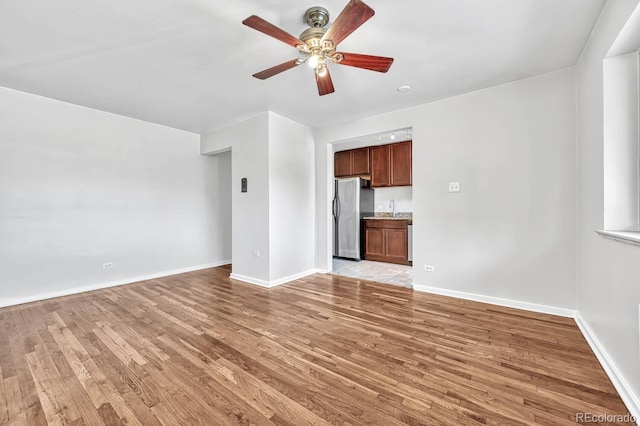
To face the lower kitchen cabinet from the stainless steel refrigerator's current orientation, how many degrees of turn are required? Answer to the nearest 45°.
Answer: approximately 135° to its left

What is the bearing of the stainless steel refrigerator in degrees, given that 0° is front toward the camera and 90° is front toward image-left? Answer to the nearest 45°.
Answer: approximately 45°

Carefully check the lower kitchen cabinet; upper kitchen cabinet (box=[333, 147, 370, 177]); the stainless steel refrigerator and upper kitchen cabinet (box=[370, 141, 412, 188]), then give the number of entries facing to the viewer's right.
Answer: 0

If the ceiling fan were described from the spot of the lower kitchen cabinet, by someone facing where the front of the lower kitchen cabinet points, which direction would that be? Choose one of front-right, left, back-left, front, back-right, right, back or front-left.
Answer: front-left

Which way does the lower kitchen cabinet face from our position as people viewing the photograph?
facing the viewer and to the left of the viewer

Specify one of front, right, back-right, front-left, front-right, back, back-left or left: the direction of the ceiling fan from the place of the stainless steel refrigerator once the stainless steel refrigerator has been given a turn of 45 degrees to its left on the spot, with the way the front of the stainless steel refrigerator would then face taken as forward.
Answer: front

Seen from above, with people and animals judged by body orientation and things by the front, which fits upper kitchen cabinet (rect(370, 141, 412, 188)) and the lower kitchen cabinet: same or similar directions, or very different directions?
same or similar directions

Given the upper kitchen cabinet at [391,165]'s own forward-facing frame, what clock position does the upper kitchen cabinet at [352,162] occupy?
the upper kitchen cabinet at [352,162] is roughly at 2 o'clock from the upper kitchen cabinet at [391,165].

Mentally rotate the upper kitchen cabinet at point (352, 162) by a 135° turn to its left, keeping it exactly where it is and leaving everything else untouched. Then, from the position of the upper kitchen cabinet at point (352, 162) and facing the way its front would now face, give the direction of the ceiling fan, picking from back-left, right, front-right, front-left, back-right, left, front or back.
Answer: right

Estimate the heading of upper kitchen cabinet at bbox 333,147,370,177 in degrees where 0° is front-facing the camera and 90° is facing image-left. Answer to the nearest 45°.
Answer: approximately 45°

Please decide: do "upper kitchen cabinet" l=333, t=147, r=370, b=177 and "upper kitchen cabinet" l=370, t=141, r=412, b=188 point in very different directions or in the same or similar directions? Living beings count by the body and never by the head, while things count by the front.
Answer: same or similar directions
